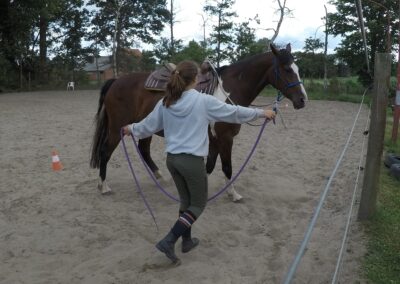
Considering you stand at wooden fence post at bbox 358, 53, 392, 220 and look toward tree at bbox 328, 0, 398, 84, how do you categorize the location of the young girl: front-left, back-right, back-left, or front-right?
back-left

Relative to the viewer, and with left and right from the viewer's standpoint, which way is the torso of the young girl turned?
facing away from the viewer and to the right of the viewer

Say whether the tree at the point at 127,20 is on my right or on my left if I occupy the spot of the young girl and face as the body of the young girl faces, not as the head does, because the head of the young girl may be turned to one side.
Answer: on my left

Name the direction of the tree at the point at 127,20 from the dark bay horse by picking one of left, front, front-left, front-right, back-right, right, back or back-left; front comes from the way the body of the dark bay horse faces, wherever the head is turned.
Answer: left

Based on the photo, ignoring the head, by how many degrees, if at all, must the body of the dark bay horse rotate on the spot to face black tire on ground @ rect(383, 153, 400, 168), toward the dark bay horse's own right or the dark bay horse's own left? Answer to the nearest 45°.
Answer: approximately 45° to the dark bay horse's own left

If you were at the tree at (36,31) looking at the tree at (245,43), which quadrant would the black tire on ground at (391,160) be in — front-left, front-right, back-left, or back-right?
front-right

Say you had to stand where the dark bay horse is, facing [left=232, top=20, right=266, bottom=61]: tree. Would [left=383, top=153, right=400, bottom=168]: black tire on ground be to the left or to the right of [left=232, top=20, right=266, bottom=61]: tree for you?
right

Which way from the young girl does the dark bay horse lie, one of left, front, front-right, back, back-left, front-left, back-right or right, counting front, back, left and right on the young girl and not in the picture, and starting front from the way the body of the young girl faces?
front-left

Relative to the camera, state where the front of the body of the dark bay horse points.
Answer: to the viewer's right

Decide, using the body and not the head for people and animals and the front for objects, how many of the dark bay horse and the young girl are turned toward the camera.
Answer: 0

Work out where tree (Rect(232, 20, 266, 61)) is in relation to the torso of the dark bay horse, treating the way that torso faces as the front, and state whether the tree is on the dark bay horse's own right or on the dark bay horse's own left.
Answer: on the dark bay horse's own left

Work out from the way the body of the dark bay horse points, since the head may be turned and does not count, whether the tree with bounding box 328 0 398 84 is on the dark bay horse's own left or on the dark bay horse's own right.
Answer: on the dark bay horse's own left

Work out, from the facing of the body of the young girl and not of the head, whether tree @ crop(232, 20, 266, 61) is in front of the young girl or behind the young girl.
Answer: in front

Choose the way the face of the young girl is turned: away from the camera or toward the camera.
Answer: away from the camera

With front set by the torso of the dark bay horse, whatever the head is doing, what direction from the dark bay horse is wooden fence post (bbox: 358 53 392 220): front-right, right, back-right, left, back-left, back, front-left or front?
front-right
